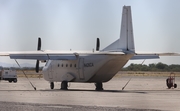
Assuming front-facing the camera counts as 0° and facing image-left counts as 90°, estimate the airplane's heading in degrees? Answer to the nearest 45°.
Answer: approximately 135°
